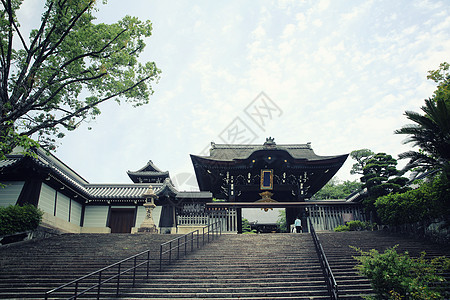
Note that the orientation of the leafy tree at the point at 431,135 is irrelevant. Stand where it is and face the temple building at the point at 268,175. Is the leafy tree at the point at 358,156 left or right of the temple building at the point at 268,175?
right

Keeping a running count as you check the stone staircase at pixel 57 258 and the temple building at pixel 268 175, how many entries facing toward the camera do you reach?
2

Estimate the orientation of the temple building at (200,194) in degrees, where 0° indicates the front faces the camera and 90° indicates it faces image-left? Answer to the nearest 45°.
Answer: approximately 0°
